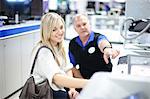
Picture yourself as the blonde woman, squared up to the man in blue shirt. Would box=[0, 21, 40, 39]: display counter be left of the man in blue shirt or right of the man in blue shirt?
left

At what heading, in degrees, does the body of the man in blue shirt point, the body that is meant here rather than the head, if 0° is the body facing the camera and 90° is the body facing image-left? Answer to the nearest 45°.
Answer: approximately 0°

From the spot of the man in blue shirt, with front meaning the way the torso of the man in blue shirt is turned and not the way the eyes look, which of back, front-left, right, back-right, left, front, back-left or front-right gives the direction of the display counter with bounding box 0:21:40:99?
back-right

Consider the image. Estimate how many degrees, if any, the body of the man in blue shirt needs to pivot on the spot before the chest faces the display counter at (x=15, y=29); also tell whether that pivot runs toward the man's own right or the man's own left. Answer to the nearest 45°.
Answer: approximately 135° to the man's own right

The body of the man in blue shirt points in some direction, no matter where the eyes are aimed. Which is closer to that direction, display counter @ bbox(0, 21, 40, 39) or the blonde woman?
the blonde woman

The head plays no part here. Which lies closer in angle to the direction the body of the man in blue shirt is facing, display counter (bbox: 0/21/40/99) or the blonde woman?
the blonde woman
